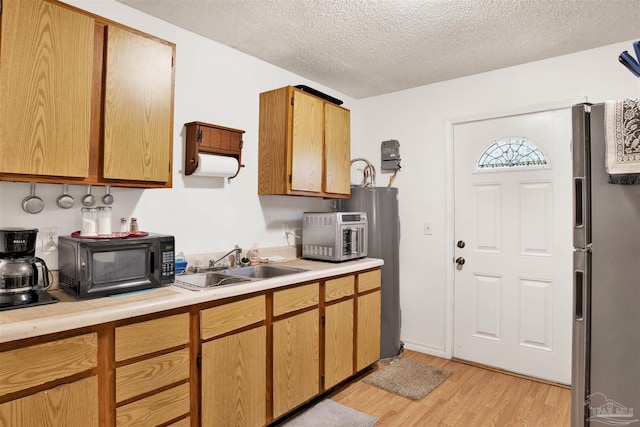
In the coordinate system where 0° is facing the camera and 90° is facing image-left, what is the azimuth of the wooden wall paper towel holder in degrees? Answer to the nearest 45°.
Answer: approximately 315°

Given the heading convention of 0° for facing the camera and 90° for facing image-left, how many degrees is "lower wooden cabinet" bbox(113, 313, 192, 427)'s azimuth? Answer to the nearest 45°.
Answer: approximately 315°

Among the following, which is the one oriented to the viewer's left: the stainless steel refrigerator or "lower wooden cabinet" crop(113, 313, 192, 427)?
the stainless steel refrigerator

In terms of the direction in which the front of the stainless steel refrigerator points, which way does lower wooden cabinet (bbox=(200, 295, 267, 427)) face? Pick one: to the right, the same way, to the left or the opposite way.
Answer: the opposite way

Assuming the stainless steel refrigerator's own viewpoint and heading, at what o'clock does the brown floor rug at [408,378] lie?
The brown floor rug is roughly at 1 o'clock from the stainless steel refrigerator.

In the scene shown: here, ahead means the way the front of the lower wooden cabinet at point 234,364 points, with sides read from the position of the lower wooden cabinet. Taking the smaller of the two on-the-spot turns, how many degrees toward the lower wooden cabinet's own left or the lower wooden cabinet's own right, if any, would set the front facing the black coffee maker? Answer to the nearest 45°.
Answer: approximately 135° to the lower wooden cabinet's own right

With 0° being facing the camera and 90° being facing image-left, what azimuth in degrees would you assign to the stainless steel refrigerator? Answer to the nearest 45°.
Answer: approximately 90°

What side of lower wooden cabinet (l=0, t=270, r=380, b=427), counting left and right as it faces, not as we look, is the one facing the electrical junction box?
left

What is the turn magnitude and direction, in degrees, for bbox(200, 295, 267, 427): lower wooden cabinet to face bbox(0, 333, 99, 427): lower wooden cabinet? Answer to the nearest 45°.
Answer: approximately 90° to its right
